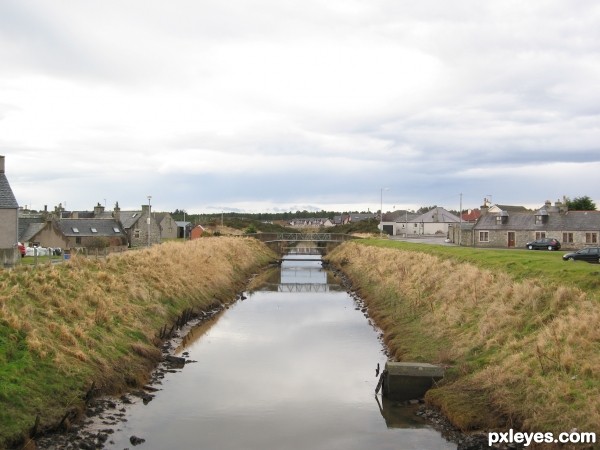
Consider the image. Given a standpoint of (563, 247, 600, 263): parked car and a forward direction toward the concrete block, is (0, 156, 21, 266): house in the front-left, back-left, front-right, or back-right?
front-right

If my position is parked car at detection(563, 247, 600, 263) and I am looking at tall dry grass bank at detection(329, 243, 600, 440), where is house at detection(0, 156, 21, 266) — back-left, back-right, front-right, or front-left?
front-right

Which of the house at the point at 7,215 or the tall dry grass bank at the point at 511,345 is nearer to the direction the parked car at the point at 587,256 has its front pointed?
the house

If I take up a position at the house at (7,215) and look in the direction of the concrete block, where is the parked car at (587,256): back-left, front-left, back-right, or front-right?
front-left

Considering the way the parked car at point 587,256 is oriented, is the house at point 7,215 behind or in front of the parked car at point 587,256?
in front

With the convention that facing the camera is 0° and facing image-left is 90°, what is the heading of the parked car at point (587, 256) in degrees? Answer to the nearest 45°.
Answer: approximately 90°

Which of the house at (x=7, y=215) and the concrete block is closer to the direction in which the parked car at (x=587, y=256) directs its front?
the house

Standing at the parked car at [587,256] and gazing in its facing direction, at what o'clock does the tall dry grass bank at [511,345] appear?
The tall dry grass bank is roughly at 9 o'clock from the parked car.

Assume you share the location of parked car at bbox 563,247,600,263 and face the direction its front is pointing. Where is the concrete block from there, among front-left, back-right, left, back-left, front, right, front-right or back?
left

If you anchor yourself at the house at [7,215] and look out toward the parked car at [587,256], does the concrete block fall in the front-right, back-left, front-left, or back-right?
front-right
